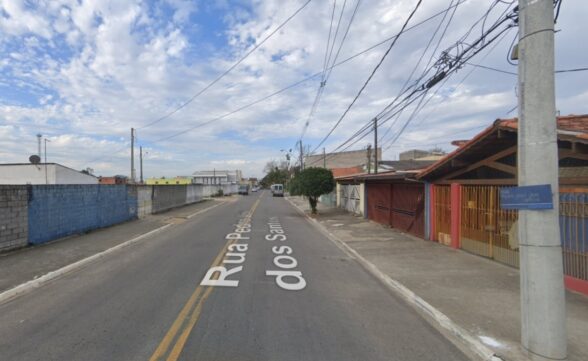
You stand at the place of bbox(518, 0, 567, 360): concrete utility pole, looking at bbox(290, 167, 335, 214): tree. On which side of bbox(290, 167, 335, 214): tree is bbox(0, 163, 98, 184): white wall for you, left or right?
left

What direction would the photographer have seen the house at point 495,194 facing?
facing the viewer and to the left of the viewer

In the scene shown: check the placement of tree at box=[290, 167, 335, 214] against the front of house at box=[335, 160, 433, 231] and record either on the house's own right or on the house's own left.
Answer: on the house's own right

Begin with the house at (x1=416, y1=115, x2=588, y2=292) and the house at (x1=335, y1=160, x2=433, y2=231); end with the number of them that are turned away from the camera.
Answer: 0

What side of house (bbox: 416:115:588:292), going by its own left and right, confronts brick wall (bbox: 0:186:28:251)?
front

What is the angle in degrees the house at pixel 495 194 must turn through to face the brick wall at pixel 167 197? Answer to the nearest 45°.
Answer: approximately 45° to its right

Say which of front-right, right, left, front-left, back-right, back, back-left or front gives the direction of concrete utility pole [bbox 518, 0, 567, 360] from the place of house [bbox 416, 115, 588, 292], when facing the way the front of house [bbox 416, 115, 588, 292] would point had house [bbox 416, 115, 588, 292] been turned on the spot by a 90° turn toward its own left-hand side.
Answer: front-right

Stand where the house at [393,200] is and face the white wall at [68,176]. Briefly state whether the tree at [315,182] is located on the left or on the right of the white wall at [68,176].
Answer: right

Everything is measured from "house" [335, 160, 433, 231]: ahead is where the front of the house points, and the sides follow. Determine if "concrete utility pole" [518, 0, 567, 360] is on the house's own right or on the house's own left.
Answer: on the house's own left

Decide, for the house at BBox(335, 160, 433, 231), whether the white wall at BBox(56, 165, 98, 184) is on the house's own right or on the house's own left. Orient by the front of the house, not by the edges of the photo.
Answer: on the house's own right

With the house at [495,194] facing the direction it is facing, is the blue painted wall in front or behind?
in front

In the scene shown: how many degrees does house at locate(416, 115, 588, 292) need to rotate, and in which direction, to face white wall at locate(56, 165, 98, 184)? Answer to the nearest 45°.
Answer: approximately 45° to its right

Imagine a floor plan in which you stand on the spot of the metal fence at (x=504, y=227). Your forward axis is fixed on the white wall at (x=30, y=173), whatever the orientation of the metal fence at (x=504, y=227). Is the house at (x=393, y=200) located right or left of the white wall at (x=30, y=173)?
right

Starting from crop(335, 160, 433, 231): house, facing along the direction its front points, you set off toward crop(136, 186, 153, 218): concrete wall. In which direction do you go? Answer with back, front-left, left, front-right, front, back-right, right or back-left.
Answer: front-right

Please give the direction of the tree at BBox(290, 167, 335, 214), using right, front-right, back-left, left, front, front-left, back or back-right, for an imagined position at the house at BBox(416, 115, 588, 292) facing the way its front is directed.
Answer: right

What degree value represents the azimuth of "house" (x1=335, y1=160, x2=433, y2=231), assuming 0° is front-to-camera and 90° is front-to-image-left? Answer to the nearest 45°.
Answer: approximately 45°
